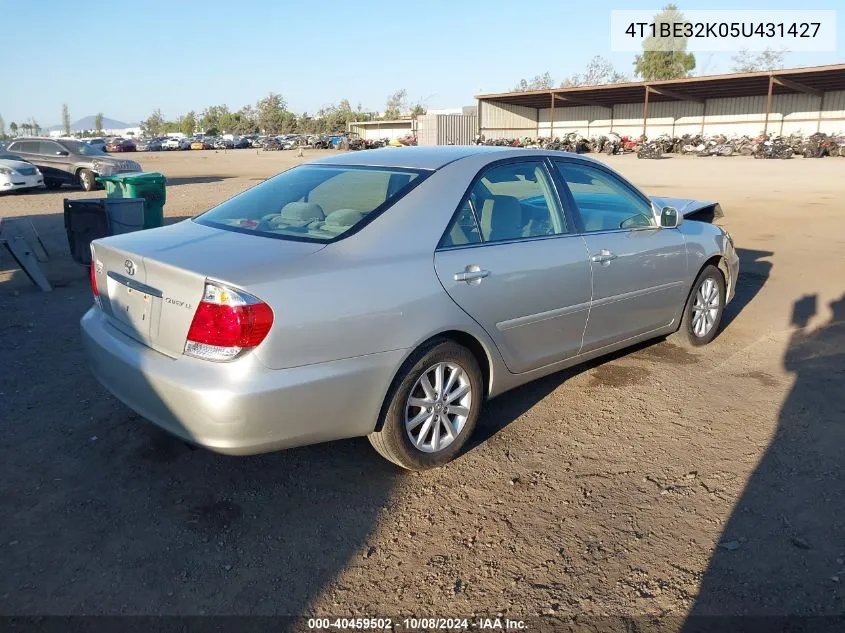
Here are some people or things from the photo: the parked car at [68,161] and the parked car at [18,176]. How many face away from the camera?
0

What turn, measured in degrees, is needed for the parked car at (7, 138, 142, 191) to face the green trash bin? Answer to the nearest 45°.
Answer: approximately 45° to its right

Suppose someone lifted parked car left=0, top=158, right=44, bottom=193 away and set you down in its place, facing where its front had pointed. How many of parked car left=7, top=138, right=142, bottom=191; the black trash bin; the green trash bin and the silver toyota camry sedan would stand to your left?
1

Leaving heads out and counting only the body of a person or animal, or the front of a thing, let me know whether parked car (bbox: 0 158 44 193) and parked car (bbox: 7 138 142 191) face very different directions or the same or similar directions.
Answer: same or similar directions

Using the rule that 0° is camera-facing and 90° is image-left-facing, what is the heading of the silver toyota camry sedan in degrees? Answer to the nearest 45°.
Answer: approximately 225°

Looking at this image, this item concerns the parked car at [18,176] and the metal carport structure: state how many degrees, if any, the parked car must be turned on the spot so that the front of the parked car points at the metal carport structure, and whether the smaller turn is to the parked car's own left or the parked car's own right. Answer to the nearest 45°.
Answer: approximately 45° to the parked car's own left

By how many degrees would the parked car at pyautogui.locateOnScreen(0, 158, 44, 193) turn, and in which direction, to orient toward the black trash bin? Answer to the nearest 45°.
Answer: approximately 45° to its right

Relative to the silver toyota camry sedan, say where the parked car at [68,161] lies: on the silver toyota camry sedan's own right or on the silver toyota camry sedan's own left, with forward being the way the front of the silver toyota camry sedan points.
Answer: on the silver toyota camry sedan's own left

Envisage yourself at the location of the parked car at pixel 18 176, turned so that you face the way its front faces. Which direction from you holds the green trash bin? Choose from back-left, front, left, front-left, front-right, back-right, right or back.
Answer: front-right

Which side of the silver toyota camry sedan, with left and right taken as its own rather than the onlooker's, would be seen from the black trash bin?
left

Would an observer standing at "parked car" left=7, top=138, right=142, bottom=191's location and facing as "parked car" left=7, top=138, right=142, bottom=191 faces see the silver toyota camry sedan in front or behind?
in front

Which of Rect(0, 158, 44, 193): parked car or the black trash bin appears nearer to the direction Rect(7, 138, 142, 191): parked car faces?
the black trash bin

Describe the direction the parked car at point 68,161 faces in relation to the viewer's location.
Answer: facing the viewer and to the right of the viewer
